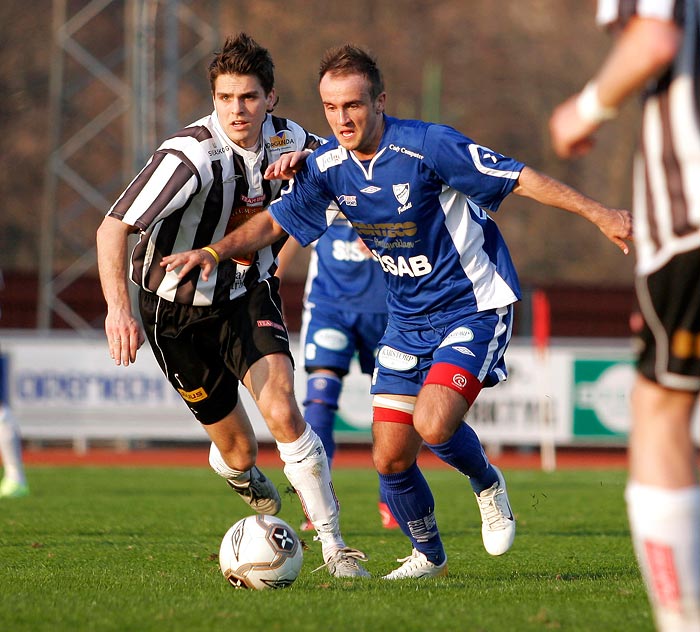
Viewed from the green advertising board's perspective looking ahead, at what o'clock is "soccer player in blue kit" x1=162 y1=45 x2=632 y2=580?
The soccer player in blue kit is roughly at 12 o'clock from the green advertising board.

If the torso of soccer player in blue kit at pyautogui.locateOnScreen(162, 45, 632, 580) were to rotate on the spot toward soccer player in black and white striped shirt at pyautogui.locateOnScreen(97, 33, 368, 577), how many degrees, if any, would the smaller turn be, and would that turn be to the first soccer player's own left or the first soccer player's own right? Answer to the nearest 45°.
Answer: approximately 45° to the first soccer player's own right

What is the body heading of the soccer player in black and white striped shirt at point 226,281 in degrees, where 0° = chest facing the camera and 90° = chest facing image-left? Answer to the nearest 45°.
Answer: approximately 315°
